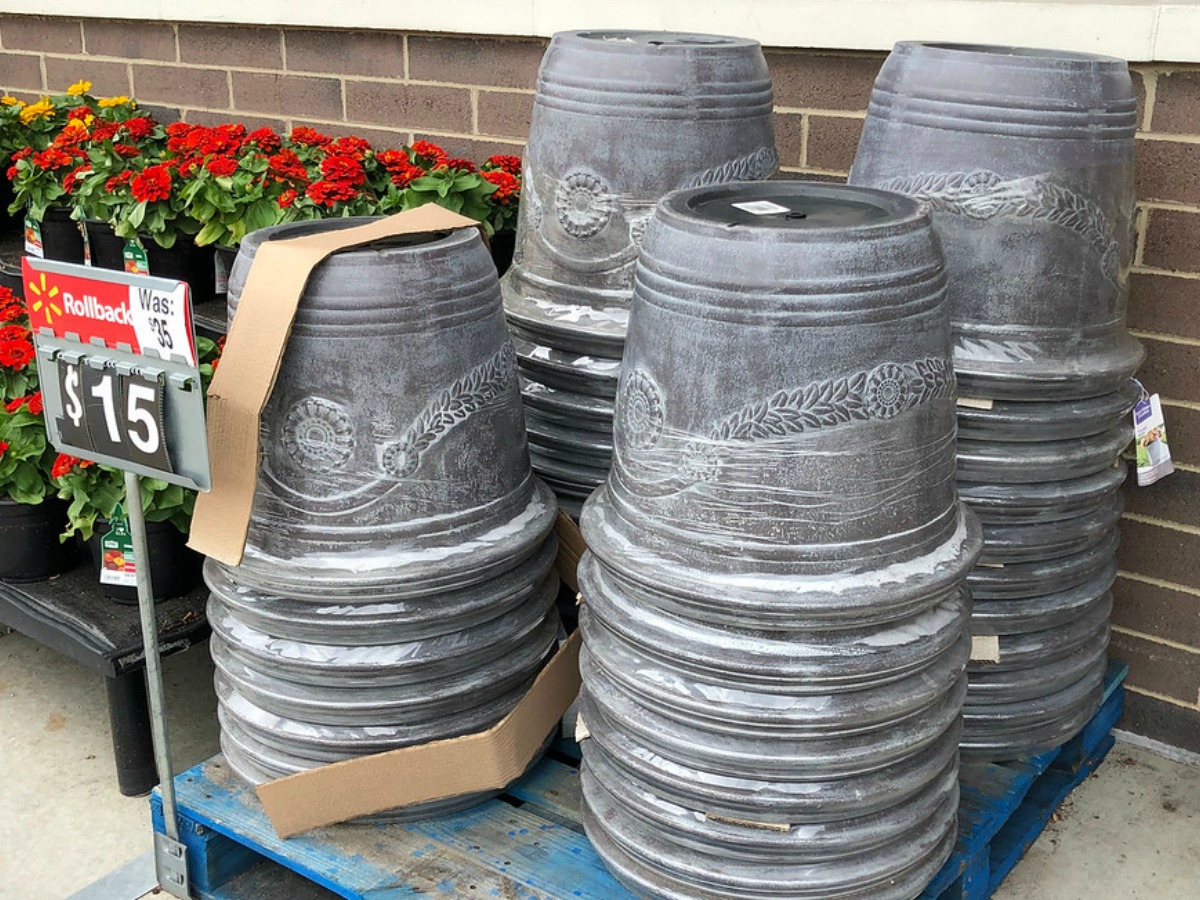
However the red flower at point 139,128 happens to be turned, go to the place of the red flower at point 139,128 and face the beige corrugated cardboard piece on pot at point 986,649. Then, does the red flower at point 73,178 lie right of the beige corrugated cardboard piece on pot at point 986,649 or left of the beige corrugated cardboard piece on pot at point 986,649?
right

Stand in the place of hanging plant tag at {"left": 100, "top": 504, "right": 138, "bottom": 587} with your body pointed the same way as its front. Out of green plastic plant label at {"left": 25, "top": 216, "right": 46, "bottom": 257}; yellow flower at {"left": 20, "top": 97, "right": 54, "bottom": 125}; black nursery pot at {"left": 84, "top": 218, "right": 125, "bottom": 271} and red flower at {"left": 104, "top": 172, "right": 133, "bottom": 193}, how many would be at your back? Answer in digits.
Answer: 4

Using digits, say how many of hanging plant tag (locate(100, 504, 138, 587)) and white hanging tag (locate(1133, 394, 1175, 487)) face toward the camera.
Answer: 2

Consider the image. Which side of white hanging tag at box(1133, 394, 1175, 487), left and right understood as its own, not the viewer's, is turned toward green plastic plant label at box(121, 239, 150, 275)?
right

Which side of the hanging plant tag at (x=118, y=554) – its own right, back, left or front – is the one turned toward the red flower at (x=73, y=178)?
back

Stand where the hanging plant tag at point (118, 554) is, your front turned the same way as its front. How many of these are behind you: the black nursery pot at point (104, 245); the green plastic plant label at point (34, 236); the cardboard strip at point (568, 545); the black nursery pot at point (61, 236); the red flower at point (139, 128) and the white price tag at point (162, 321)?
4

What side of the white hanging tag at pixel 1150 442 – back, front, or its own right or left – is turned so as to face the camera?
front

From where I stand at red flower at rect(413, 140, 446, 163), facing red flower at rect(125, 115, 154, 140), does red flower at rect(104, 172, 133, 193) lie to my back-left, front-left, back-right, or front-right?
front-left

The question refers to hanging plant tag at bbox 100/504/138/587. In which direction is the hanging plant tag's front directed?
toward the camera
